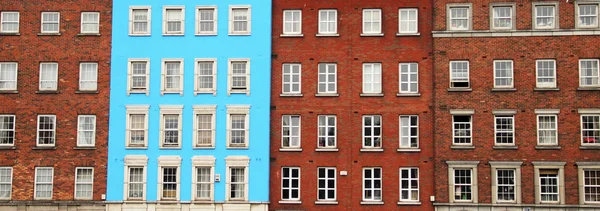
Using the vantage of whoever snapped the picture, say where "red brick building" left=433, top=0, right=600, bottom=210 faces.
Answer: facing the viewer
